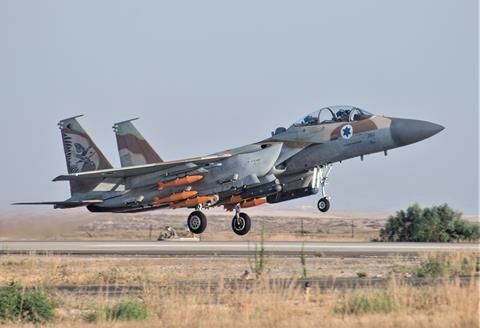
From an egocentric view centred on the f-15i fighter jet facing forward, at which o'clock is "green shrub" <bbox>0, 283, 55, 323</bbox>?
The green shrub is roughly at 2 o'clock from the f-15i fighter jet.

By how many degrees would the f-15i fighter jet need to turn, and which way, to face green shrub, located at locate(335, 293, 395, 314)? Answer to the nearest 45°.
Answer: approximately 45° to its right

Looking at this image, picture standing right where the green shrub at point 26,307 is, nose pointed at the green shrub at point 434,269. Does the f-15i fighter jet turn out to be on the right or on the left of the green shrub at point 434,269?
left

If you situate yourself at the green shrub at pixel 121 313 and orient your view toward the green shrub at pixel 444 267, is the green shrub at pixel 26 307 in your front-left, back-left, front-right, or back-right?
back-left

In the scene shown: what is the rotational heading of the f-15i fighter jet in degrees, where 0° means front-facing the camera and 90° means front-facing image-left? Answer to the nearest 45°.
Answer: approximately 315°
